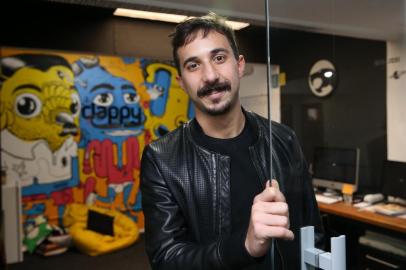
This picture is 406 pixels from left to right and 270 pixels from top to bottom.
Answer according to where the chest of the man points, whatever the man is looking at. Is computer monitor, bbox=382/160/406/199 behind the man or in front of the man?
behind

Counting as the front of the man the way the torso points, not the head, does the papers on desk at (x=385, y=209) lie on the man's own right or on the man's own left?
on the man's own left

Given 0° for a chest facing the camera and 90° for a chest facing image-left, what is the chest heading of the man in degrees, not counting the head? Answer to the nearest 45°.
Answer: approximately 0°

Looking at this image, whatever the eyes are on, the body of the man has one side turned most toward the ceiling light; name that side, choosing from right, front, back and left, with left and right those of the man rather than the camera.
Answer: back
